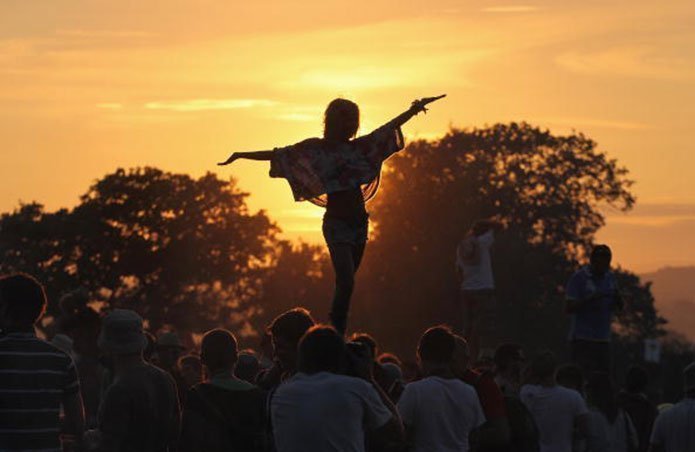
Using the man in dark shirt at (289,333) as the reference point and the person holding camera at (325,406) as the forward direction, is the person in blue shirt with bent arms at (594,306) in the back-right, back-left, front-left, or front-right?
back-left

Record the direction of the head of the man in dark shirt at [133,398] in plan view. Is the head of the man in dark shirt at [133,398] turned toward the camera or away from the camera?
away from the camera

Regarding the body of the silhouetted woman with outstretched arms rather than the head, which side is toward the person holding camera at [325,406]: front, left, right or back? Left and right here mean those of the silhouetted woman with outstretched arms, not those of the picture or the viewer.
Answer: front

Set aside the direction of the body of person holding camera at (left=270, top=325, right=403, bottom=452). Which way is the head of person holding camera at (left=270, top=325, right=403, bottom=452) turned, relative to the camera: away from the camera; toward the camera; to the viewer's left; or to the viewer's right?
away from the camera

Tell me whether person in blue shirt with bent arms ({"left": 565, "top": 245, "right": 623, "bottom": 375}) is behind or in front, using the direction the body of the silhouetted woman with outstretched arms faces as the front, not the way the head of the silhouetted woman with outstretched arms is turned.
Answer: in front

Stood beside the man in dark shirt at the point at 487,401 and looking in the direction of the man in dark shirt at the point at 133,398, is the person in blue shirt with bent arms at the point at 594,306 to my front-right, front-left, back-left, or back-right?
back-right
